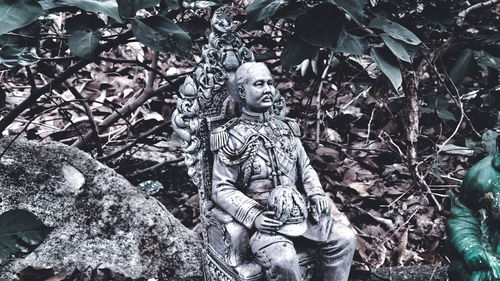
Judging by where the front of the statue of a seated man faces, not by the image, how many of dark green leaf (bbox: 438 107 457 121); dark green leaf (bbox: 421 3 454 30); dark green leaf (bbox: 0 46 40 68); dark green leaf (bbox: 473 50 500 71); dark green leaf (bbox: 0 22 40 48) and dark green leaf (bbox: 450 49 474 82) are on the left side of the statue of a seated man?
4

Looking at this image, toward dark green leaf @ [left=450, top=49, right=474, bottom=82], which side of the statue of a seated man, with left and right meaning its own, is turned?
left

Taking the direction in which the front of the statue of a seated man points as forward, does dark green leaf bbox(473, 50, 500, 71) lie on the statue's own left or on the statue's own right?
on the statue's own left

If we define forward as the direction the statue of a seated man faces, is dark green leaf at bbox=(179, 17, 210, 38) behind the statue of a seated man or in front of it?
behind

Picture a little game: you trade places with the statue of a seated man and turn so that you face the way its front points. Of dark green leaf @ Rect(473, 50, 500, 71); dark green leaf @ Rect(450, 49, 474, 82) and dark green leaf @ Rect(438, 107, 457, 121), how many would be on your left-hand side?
3

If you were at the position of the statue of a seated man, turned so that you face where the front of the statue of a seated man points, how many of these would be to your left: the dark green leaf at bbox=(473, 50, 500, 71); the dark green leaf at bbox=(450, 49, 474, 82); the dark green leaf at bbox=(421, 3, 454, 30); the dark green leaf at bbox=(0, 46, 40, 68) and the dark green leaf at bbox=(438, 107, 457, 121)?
4

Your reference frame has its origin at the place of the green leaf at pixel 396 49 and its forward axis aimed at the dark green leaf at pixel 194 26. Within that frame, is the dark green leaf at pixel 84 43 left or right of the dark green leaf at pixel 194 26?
left

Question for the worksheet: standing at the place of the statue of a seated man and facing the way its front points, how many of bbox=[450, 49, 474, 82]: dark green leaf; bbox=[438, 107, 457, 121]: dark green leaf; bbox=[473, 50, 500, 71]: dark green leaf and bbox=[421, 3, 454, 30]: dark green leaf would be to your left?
4

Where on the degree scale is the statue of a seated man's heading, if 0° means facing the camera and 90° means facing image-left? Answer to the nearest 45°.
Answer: approximately 315°

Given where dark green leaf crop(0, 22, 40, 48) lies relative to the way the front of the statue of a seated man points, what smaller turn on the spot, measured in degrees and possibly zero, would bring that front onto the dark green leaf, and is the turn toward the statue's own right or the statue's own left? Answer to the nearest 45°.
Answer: approximately 135° to the statue's own right

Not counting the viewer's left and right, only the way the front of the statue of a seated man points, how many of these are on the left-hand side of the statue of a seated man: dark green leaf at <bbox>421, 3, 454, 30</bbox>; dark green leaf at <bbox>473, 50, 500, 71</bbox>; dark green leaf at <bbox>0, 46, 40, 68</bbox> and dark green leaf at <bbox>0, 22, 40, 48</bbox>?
2
